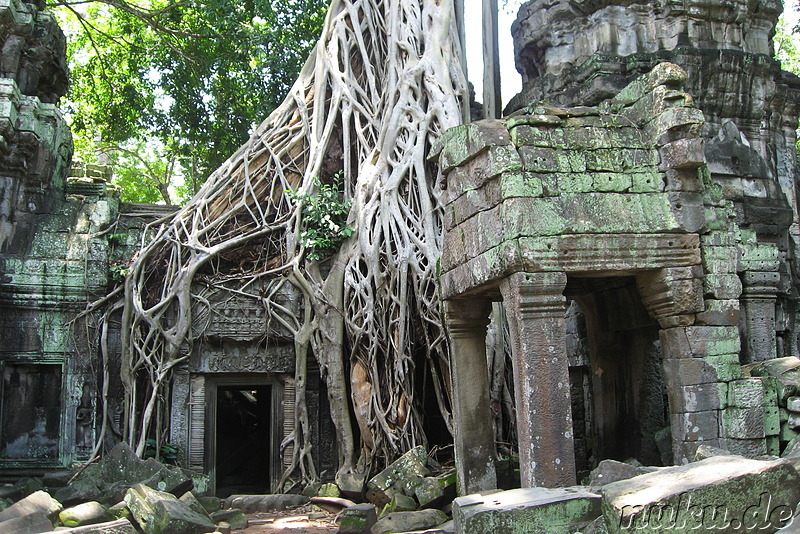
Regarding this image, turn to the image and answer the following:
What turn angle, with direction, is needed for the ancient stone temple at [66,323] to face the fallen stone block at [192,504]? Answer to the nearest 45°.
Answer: approximately 45° to its left

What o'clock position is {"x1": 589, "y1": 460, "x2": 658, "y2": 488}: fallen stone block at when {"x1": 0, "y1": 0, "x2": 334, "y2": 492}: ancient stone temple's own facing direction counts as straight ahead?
The fallen stone block is roughly at 11 o'clock from the ancient stone temple.

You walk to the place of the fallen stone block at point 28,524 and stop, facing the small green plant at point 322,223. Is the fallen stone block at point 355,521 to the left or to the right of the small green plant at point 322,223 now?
right

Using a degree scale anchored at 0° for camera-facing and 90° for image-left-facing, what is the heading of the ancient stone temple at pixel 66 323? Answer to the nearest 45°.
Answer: approximately 0°

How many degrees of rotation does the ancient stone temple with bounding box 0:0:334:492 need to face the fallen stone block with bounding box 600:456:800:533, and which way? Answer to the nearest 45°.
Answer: approximately 45° to its left

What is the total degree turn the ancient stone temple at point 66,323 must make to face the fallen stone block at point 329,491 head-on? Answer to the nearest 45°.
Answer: approximately 45° to its left

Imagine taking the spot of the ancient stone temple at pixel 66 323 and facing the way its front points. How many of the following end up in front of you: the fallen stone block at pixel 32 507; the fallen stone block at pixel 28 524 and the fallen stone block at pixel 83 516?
3

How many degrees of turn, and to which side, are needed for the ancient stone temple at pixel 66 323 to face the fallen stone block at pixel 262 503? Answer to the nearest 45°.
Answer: approximately 45° to its left
